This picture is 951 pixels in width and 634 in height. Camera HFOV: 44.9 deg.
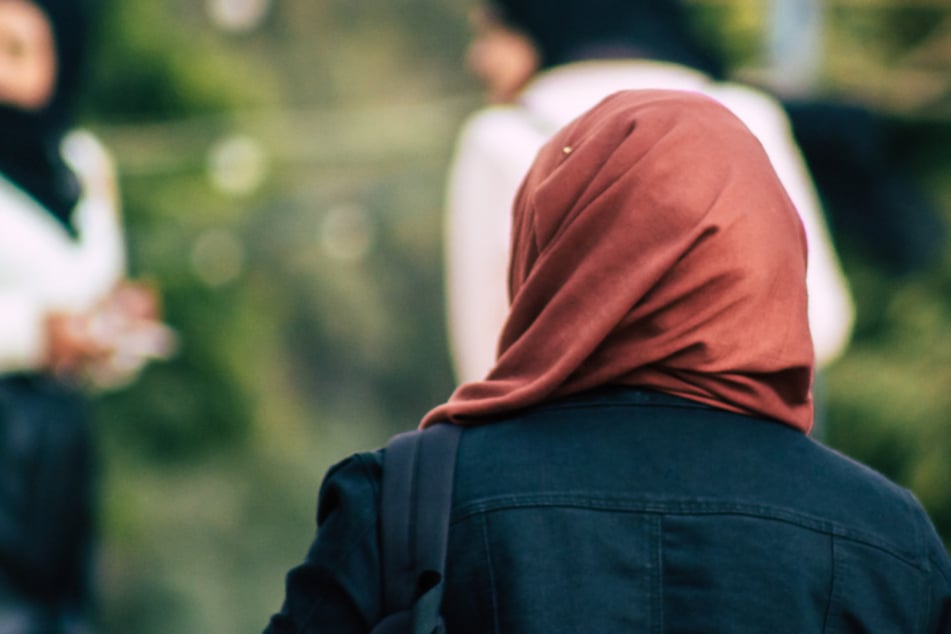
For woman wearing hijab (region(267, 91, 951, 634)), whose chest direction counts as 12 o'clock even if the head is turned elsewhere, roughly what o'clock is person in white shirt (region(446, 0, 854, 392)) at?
The person in white shirt is roughly at 12 o'clock from the woman wearing hijab.

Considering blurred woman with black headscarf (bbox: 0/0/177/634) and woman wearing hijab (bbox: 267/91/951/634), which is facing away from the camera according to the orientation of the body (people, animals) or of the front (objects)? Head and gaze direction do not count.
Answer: the woman wearing hijab

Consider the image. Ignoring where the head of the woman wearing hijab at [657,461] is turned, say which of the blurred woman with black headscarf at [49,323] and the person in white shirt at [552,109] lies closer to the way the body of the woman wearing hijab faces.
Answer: the person in white shirt

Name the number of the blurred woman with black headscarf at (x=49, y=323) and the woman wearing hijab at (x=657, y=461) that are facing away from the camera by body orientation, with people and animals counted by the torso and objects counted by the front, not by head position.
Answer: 1

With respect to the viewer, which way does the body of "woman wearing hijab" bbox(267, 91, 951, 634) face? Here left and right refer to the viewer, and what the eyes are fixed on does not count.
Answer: facing away from the viewer
